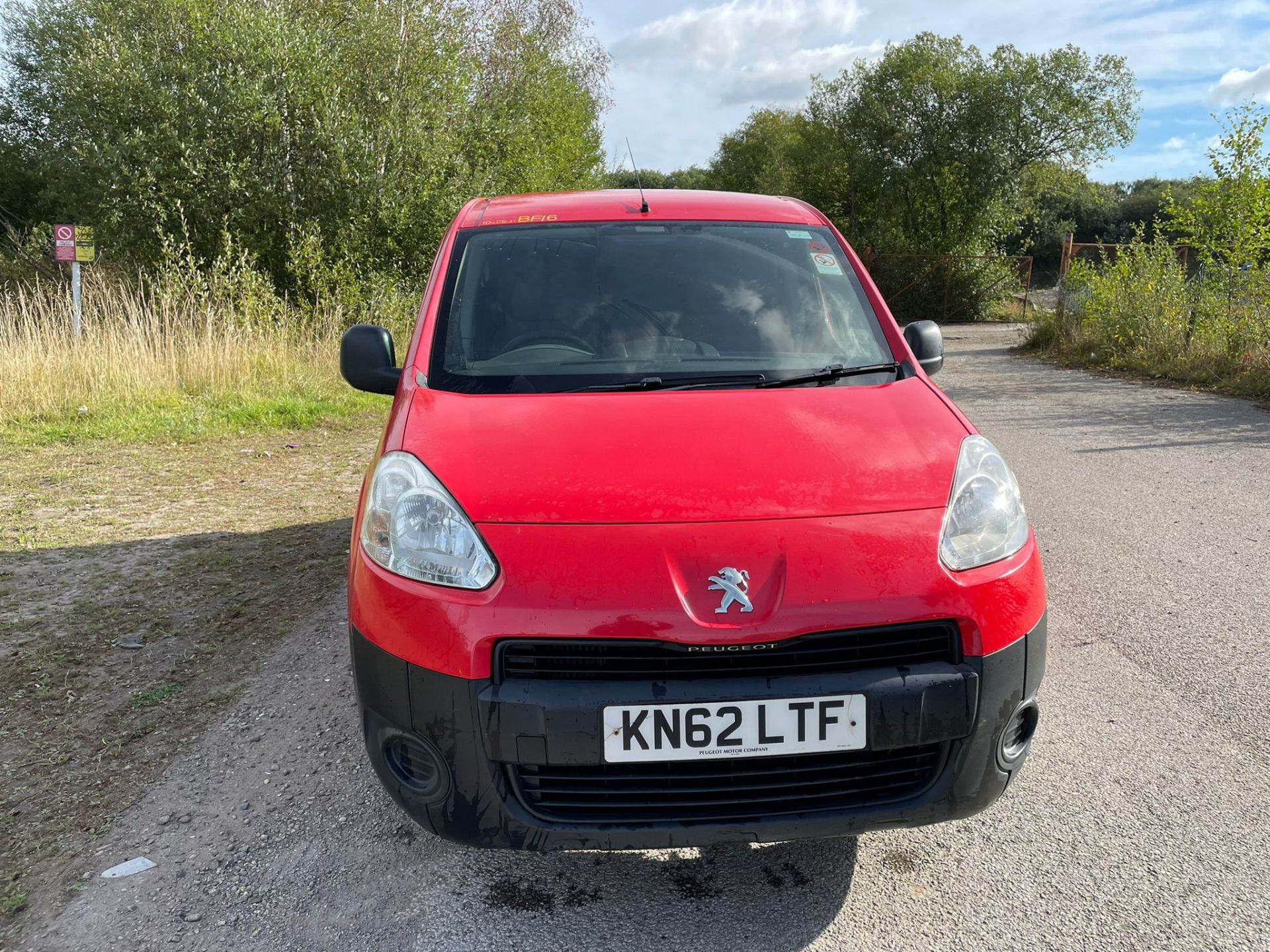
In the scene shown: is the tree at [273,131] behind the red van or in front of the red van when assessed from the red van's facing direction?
behind

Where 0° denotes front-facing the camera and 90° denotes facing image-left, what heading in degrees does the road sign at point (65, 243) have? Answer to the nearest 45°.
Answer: approximately 0°

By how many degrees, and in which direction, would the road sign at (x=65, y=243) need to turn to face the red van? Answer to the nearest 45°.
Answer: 0° — it already faces it

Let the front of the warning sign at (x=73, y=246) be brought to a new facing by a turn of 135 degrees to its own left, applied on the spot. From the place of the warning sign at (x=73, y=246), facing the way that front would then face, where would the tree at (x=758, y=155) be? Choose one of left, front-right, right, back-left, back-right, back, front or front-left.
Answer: front

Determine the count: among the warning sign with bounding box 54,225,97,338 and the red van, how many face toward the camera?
2

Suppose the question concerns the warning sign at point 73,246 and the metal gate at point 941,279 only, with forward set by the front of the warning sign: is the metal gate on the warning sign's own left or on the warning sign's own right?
on the warning sign's own left
